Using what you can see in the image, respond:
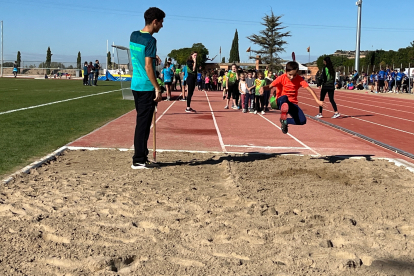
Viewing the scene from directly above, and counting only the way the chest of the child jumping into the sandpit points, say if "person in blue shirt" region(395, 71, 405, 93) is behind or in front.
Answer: behind

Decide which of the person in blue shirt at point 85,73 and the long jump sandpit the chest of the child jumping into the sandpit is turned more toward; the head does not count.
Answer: the long jump sandpit

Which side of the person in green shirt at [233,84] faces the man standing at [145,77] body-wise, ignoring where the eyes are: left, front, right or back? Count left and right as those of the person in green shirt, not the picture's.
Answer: front

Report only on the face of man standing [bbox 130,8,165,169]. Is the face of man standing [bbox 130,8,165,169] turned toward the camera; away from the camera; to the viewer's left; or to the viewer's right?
to the viewer's right

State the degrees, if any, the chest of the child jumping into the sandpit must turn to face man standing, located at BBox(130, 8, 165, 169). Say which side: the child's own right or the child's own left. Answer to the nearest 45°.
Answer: approximately 45° to the child's own right

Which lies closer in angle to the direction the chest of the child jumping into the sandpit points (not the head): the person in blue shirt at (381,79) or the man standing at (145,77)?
the man standing

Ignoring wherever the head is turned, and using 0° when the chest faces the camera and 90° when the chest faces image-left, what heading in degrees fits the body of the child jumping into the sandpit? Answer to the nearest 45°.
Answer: approximately 0°

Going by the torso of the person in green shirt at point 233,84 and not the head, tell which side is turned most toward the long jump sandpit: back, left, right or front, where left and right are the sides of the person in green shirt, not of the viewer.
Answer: front

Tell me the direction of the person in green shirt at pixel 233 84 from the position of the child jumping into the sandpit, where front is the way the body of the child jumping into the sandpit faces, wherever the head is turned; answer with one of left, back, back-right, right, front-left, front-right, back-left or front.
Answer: back

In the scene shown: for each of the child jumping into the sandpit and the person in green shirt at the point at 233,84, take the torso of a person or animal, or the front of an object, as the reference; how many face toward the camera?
2

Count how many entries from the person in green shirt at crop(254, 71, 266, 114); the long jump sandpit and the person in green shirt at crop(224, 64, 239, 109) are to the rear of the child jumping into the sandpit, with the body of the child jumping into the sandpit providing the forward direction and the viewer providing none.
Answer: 2

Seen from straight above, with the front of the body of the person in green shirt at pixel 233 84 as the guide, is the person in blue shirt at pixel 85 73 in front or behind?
behind

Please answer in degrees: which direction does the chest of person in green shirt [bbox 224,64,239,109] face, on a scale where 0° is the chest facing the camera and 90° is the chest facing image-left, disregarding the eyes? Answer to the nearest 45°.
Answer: approximately 0°

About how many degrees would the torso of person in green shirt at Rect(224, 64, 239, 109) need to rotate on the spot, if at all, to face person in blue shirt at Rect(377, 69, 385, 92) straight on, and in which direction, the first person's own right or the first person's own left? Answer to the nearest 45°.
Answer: approximately 135° to the first person's own left
